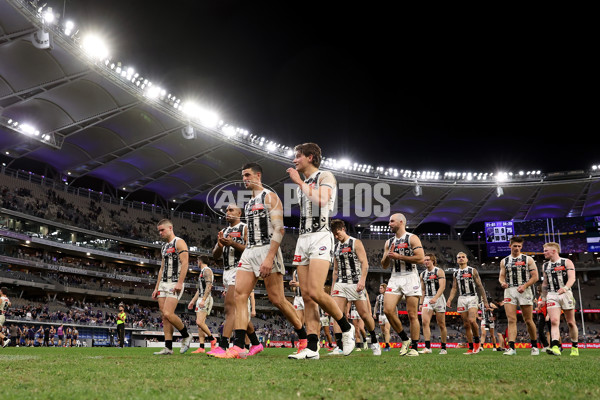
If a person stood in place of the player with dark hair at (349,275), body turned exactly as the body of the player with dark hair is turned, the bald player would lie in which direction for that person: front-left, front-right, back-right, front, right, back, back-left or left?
left

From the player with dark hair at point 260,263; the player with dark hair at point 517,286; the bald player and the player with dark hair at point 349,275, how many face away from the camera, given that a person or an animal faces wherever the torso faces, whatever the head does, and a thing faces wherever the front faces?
0

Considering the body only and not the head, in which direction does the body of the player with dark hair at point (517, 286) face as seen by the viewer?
toward the camera

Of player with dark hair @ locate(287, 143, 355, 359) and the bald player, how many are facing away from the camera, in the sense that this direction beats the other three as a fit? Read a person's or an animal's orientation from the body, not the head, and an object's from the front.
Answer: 0

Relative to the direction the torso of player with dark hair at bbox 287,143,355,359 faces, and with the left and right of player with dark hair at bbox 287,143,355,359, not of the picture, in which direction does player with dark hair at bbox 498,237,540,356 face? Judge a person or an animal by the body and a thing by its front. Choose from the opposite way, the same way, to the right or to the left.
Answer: the same way

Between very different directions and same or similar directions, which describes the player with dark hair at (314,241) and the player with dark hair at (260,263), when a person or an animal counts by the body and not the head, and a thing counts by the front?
same or similar directions

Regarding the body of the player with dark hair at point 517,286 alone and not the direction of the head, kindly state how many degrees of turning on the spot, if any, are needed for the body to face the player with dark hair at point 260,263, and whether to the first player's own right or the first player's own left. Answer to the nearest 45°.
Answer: approximately 45° to the first player's own right

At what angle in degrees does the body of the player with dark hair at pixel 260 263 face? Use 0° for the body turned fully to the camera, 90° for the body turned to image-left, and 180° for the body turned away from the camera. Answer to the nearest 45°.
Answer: approximately 45°

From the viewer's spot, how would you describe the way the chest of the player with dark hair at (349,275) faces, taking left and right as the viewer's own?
facing the viewer and to the left of the viewer

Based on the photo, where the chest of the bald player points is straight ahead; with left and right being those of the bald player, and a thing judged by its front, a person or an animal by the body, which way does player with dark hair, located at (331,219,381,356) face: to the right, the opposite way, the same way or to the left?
the same way

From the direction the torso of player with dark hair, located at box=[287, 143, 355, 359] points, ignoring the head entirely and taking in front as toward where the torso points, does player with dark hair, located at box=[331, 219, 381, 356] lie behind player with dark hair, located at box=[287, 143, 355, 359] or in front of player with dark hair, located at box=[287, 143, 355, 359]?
behind

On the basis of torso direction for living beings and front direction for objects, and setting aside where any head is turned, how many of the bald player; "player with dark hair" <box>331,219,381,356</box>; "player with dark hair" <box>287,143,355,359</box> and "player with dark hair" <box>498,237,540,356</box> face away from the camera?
0

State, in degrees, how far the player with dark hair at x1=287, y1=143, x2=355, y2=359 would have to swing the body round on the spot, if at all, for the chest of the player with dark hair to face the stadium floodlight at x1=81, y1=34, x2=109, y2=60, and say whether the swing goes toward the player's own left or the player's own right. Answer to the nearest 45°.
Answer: approximately 90° to the player's own right

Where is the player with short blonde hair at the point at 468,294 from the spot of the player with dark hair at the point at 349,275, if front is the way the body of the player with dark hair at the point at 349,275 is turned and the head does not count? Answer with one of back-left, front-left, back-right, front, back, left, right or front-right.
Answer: back

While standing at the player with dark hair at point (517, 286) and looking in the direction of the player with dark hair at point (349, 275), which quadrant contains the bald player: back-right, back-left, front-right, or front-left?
front-left
